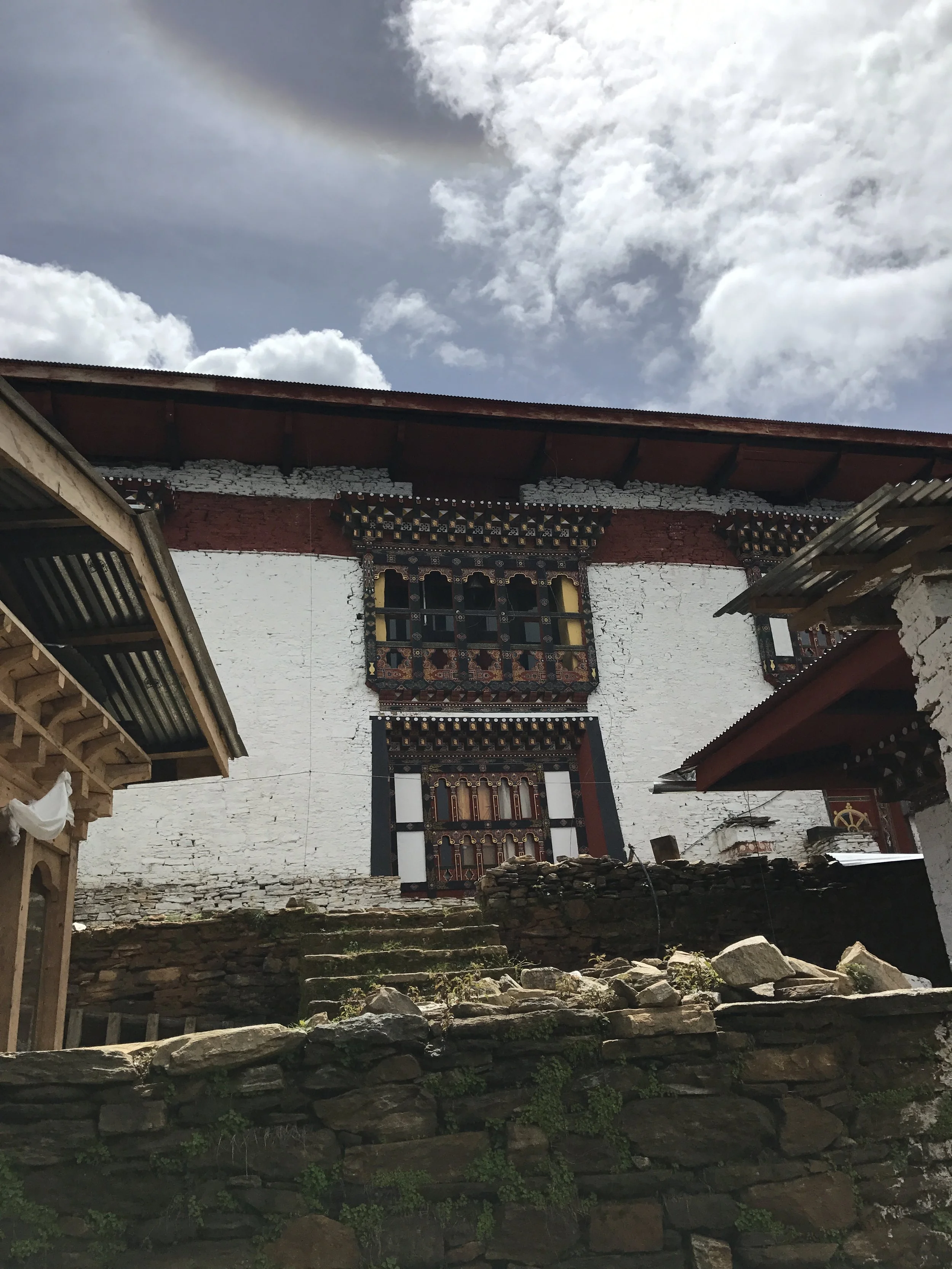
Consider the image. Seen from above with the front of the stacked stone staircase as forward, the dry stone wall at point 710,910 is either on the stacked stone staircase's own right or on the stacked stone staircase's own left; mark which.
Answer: on the stacked stone staircase's own left

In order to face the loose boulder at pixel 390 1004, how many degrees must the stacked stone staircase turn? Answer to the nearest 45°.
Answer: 0° — it already faces it

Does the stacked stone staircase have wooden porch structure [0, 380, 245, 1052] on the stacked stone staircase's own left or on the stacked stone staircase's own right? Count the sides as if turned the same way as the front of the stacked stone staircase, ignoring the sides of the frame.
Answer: on the stacked stone staircase's own right

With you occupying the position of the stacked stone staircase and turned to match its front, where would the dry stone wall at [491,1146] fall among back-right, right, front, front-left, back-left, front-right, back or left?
front

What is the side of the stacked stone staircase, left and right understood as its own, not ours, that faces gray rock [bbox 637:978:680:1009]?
front

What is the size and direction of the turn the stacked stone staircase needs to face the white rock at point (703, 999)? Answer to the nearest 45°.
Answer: approximately 45° to its left

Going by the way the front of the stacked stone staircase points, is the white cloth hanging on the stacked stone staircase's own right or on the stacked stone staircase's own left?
on the stacked stone staircase's own right

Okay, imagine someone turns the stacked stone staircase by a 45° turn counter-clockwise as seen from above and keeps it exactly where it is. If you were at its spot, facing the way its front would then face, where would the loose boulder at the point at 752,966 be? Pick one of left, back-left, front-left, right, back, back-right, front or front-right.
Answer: front

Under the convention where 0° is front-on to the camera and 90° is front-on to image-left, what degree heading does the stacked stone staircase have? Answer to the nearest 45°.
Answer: approximately 0°
